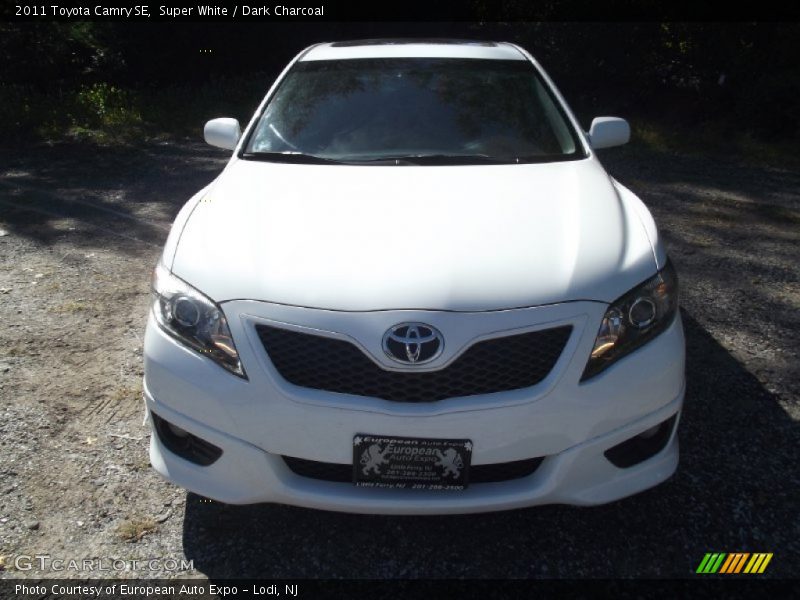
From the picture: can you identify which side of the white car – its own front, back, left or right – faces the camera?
front
